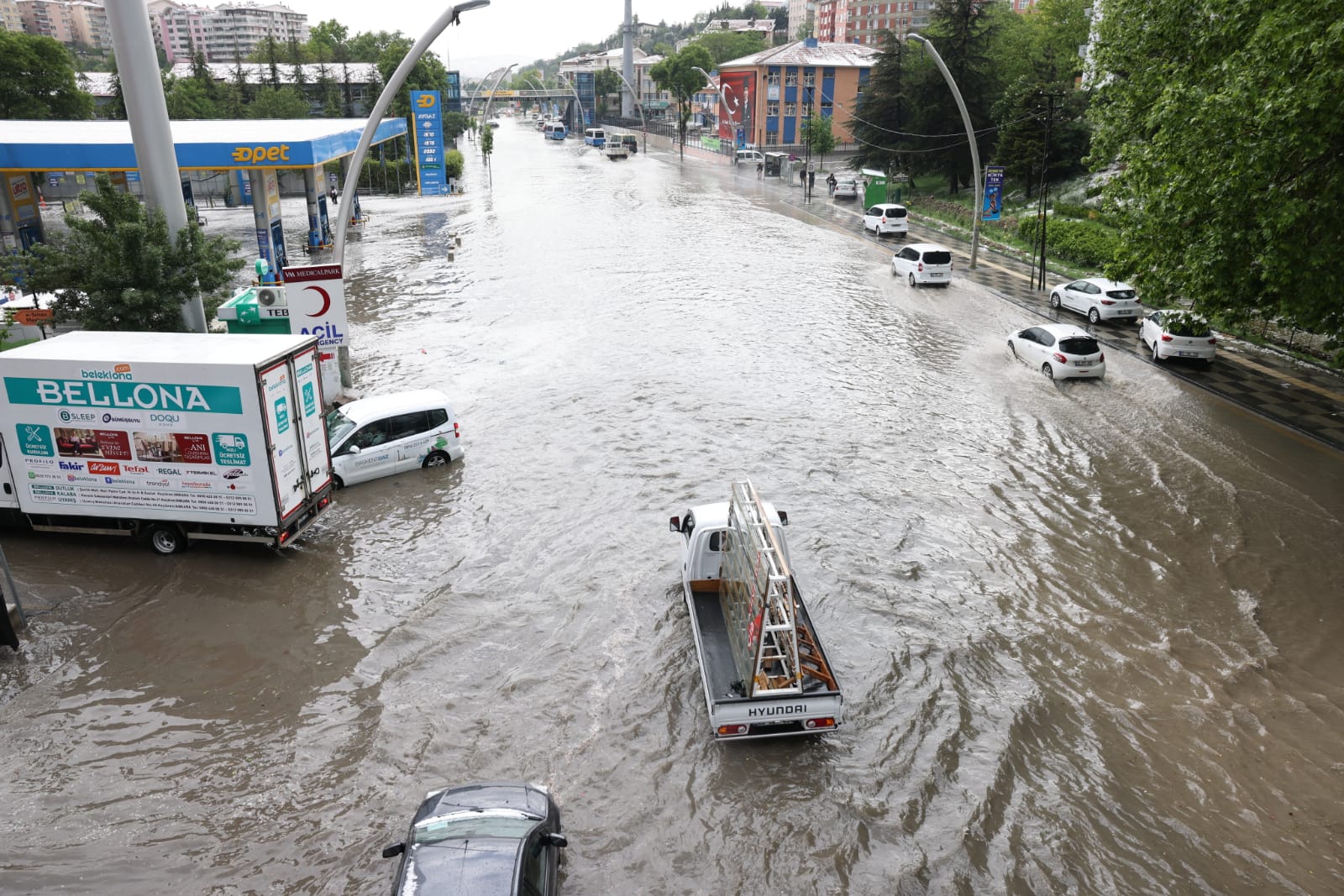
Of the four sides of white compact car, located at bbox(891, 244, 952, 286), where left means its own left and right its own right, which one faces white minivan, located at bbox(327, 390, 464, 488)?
left

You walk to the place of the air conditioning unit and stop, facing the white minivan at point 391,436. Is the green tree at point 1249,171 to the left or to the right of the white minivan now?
left

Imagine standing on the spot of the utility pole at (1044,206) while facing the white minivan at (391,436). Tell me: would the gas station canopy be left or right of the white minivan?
right

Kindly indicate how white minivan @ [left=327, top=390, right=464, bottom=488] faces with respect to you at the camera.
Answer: facing the viewer and to the left of the viewer

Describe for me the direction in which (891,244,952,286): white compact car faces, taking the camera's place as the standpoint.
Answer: facing away from the viewer and to the left of the viewer

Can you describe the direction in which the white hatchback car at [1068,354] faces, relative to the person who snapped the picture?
facing away from the viewer and to the left of the viewer

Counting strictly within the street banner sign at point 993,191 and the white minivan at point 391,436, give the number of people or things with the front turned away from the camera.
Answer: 0

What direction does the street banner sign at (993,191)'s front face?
toward the camera

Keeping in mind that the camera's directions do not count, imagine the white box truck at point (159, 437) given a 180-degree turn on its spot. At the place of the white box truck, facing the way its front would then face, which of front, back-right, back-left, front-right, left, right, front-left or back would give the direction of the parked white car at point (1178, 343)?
front-left

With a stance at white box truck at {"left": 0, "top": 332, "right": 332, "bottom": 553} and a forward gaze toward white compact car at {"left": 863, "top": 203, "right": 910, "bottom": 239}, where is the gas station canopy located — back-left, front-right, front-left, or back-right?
front-left

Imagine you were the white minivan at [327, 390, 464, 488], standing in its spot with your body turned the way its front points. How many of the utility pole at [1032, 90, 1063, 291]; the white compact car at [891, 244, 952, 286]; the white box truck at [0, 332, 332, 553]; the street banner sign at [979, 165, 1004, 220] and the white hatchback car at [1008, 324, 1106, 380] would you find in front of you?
1

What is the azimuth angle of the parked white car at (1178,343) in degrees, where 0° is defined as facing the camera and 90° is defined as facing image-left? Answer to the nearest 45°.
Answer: approximately 135°

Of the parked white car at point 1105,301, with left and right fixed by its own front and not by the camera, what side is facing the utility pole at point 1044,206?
front

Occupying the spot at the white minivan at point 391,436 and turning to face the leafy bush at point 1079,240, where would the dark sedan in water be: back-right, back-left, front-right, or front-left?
back-right

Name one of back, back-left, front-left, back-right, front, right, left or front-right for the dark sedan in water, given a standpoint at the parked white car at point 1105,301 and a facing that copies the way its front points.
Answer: back-left

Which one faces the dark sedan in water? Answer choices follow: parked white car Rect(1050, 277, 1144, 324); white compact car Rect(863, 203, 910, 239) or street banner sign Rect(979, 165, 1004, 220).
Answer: the street banner sign

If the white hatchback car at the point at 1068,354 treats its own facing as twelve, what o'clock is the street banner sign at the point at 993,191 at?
The street banner sign is roughly at 1 o'clock from the white hatchback car.

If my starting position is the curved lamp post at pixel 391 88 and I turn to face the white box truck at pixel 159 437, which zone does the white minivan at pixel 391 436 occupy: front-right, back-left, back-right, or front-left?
front-left
